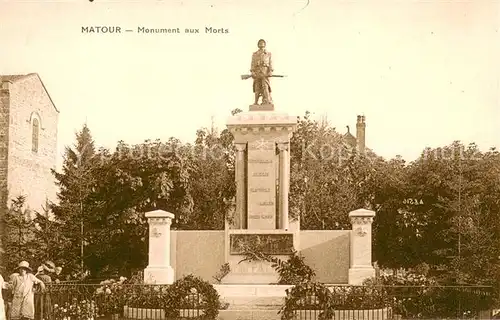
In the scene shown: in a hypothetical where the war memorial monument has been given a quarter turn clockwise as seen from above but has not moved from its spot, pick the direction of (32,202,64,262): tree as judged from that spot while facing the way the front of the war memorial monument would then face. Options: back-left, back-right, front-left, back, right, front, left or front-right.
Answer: front-right

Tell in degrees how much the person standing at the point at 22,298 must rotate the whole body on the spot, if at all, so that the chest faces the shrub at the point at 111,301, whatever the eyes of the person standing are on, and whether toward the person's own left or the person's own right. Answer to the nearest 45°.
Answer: approximately 135° to the person's own left

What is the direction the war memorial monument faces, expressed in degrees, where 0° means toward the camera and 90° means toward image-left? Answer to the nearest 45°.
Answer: approximately 0°

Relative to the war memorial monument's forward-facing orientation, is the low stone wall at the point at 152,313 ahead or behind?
ahead

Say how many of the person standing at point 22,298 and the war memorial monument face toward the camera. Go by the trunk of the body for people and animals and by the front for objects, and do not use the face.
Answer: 2

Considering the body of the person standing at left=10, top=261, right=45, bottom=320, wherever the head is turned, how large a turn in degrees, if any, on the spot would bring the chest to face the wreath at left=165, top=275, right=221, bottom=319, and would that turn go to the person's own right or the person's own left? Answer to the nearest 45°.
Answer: approximately 90° to the person's own left

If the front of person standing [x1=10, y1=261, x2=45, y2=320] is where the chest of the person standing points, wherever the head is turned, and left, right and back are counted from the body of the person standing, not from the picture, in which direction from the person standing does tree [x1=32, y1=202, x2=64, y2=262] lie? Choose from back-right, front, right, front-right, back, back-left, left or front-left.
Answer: back

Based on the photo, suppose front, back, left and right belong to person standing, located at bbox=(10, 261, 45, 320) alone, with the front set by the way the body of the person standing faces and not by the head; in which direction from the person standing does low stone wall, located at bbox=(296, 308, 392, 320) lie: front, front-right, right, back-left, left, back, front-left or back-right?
left

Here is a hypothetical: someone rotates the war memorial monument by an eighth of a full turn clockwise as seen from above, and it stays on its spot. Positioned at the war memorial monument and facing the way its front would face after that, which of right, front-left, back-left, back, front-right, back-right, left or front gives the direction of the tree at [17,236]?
right

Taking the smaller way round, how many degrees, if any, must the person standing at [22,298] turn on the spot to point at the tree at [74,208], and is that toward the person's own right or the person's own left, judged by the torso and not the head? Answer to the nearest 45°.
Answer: approximately 180°

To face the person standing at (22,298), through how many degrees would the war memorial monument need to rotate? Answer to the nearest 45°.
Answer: approximately 45° to its right

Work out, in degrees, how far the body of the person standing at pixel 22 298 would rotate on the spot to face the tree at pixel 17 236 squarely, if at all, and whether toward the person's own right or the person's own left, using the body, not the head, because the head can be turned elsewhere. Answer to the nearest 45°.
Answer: approximately 180°

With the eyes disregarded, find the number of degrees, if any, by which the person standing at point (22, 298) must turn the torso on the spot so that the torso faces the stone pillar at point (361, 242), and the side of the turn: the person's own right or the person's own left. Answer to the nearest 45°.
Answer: approximately 135° to the person's own left
